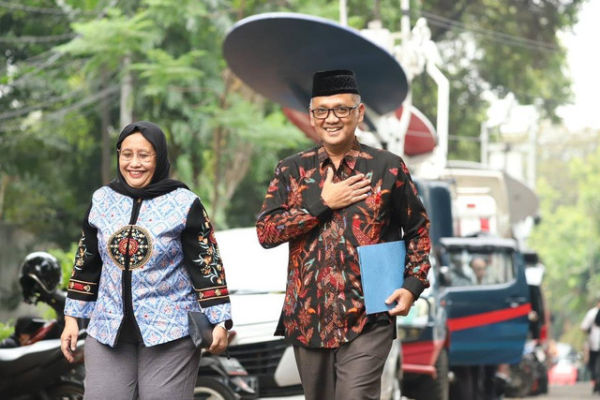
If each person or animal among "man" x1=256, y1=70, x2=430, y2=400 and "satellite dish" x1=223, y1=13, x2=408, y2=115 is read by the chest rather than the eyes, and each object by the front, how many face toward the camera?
1

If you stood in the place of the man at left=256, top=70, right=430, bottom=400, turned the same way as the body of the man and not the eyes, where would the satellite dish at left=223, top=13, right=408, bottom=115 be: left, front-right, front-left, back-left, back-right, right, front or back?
back

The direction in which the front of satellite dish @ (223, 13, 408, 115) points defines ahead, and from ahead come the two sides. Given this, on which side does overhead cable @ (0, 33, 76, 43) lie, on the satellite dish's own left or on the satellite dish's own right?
on the satellite dish's own left

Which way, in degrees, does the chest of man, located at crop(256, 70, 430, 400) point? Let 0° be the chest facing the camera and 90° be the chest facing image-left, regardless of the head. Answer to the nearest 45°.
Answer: approximately 0°

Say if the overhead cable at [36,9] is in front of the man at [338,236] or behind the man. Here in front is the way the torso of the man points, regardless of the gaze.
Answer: behind

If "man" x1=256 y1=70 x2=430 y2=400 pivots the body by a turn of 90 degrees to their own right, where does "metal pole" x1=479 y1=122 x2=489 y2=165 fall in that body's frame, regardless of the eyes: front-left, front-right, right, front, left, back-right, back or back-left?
right

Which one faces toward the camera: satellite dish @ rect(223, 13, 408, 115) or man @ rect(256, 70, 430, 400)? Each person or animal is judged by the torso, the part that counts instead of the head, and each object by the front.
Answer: the man

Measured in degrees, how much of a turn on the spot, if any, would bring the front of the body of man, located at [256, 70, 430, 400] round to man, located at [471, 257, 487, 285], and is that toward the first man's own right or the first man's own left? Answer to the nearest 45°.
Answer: approximately 180°

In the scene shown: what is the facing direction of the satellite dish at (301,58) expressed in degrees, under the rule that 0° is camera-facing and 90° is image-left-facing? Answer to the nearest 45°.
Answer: approximately 225°

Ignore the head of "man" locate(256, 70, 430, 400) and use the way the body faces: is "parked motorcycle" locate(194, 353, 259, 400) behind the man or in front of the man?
behind

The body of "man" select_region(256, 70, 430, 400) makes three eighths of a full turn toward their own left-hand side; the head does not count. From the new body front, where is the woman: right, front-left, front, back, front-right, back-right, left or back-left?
back-left

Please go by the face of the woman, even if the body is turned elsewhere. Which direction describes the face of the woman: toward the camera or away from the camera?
toward the camera
